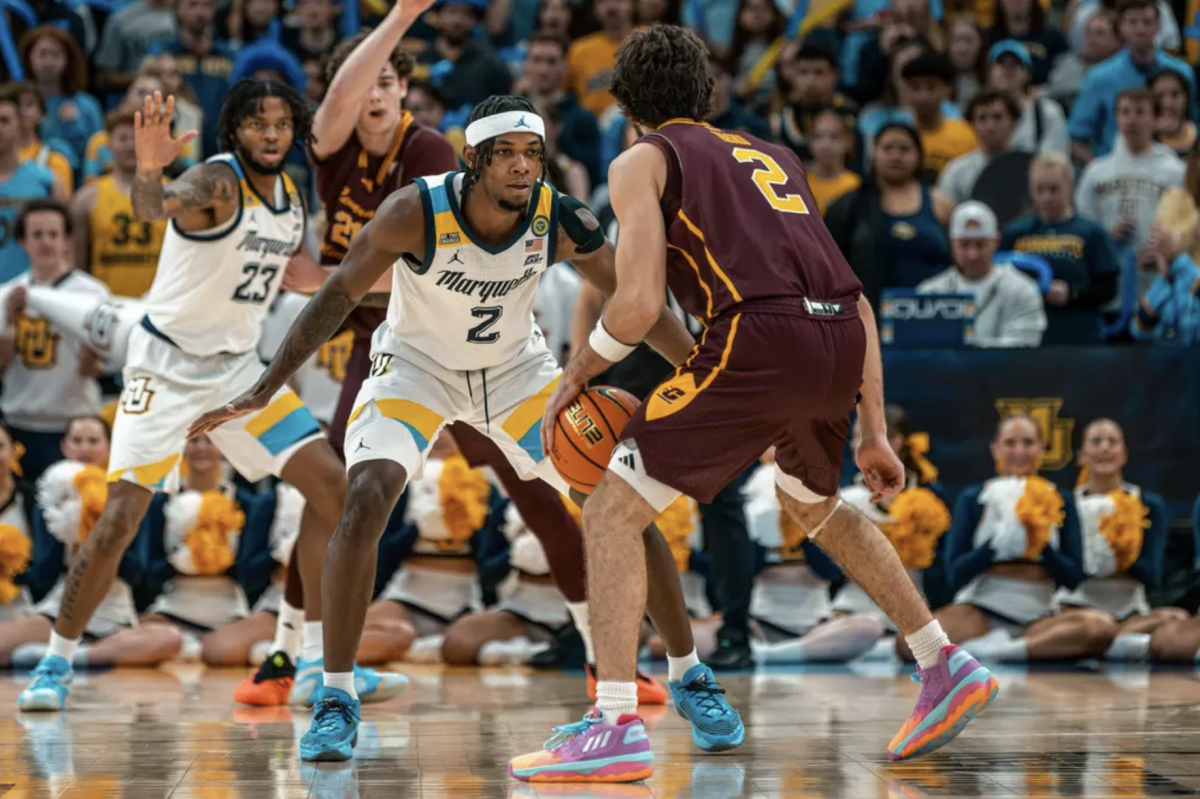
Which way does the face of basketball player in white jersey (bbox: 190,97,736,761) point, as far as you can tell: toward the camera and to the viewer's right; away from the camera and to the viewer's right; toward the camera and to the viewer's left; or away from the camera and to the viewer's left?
toward the camera and to the viewer's right

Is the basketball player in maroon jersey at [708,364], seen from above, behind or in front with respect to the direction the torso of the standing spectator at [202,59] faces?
in front

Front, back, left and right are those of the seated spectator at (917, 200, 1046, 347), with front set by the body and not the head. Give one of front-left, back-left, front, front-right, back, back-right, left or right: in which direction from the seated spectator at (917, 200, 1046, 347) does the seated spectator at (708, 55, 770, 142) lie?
back-right

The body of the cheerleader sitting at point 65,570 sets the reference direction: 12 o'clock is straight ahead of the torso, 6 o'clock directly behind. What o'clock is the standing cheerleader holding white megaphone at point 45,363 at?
The standing cheerleader holding white megaphone is roughly at 6 o'clock from the cheerleader sitting.

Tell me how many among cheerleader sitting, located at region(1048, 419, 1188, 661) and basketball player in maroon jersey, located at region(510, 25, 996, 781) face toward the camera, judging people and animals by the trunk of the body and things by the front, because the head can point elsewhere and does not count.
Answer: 1

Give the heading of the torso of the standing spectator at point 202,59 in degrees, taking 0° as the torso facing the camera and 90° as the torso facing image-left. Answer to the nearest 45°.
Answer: approximately 0°

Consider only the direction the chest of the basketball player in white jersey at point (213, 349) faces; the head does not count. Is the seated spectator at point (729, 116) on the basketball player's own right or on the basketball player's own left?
on the basketball player's own left
